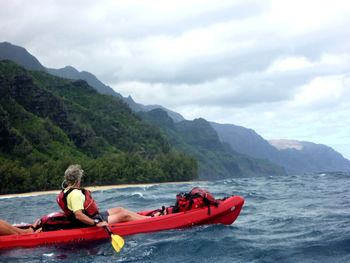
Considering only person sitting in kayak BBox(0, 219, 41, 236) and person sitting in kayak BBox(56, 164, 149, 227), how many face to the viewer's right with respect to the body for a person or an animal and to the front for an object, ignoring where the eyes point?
2

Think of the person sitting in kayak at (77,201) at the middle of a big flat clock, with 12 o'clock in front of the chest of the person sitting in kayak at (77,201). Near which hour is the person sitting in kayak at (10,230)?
the person sitting in kayak at (10,230) is roughly at 7 o'clock from the person sitting in kayak at (77,201).

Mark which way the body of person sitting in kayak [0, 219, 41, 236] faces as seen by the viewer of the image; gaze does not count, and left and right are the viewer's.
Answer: facing to the right of the viewer

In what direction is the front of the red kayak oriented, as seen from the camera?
facing to the right of the viewer

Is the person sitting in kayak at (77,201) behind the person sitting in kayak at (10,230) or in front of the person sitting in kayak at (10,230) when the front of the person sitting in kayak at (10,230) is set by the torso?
in front

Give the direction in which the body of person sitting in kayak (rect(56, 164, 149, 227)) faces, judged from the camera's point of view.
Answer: to the viewer's right
